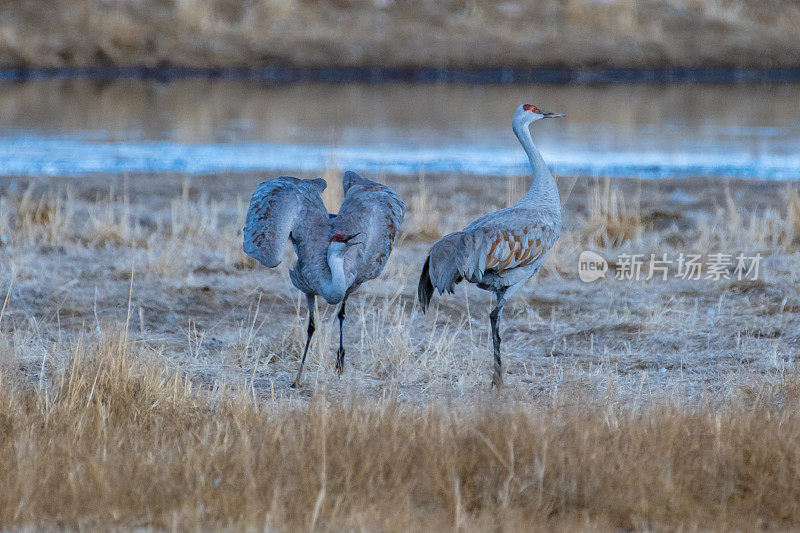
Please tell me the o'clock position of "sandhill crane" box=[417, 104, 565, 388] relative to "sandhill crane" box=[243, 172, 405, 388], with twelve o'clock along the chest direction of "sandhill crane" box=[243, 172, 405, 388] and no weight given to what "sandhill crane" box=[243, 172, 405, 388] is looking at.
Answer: "sandhill crane" box=[417, 104, 565, 388] is roughly at 9 o'clock from "sandhill crane" box=[243, 172, 405, 388].

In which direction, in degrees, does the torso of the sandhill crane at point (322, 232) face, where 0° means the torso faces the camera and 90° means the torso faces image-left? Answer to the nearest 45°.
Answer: approximately 0°

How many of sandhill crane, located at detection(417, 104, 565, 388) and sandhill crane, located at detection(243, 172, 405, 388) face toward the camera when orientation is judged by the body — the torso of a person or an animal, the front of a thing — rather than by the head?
1

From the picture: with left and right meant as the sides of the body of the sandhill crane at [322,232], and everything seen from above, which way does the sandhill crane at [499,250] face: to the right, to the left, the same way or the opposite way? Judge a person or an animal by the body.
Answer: to the left

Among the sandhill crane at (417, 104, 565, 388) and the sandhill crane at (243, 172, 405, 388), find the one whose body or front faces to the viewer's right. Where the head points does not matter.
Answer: the sandhill crane at (417, 104, 565, 388)

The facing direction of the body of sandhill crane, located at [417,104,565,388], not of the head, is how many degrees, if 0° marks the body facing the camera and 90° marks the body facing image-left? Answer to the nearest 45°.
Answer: approximately 270°

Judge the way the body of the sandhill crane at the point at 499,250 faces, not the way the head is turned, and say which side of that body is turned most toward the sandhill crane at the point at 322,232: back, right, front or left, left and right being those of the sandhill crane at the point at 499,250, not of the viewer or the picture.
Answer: back
